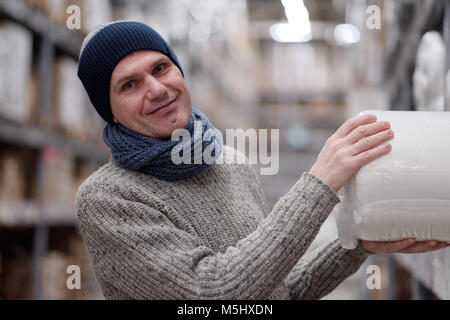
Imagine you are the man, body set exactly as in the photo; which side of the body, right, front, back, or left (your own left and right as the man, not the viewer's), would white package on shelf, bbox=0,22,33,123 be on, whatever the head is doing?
back

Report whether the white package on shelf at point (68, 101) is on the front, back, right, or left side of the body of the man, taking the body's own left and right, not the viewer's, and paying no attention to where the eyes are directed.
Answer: back

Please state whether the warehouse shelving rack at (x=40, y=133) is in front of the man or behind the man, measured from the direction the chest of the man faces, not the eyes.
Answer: behind

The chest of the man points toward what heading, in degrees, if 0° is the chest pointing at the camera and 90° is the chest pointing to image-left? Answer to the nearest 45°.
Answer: approximately 315°

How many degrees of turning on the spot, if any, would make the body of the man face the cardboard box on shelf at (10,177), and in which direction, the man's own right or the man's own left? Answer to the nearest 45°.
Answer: approximately 180°
